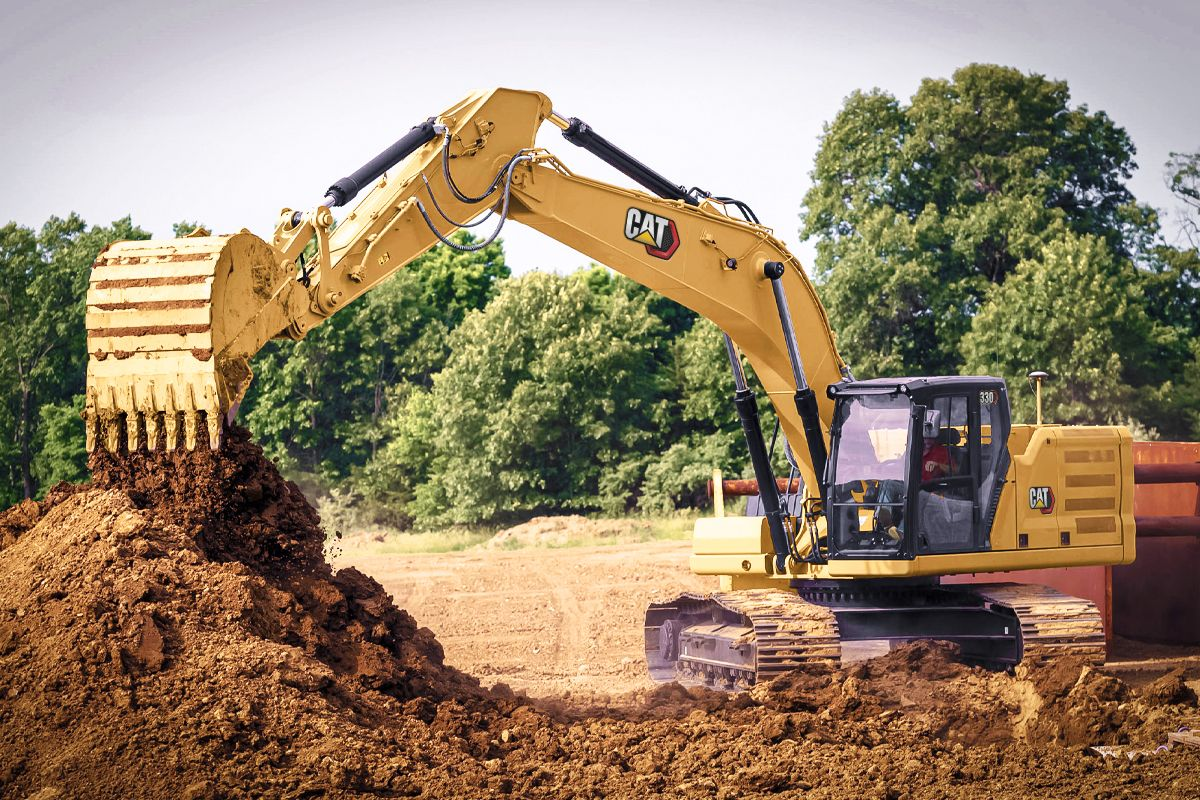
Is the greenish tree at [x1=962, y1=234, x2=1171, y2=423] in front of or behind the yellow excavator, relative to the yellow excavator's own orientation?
behind

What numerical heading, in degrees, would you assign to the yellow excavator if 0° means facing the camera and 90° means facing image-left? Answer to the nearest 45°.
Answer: approximately 45°

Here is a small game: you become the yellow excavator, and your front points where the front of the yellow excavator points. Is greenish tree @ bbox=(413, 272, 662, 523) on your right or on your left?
on your right

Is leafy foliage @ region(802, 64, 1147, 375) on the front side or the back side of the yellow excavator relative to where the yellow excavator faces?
on the back side
